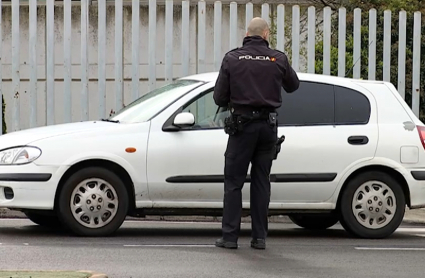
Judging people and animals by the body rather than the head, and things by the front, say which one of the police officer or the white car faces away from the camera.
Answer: the police officer

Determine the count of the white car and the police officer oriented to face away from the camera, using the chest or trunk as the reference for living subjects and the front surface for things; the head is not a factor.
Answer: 1

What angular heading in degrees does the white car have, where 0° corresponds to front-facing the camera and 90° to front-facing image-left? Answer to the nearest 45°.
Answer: approximately 90°

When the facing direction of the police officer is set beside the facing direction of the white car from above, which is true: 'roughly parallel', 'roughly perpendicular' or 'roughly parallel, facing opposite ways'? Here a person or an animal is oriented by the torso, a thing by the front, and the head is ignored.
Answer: roughly perpendicular

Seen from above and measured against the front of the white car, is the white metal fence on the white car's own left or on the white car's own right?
on the white car's own right

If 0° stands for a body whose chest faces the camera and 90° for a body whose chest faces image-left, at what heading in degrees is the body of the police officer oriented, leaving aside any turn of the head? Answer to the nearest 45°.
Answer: approximately 180°
